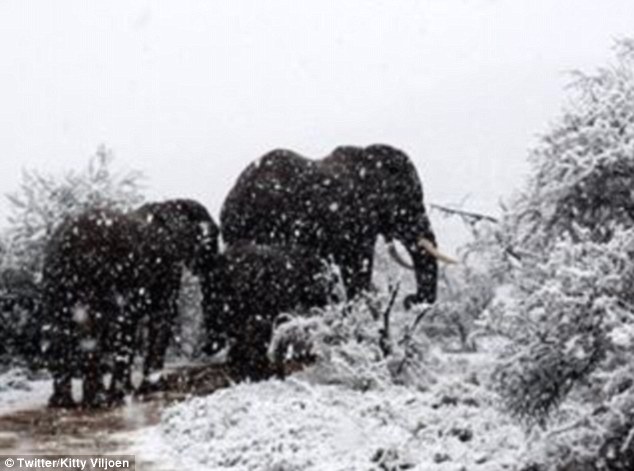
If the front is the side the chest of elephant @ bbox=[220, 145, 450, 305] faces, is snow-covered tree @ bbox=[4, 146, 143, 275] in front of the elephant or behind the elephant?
behind

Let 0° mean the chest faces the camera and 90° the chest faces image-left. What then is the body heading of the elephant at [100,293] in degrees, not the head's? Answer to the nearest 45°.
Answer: approximately 225°

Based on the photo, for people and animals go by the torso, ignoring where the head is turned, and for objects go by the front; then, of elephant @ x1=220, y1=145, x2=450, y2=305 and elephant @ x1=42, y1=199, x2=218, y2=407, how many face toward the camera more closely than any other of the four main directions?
0

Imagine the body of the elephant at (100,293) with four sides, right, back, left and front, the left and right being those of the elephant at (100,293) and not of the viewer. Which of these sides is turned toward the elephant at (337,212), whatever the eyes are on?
front

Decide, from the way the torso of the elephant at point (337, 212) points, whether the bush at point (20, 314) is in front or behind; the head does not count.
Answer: behind

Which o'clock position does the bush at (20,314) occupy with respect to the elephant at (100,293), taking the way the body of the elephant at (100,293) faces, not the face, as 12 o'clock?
the bush at (20,314) is roughly at 10 o'clock from the elephant at (100,293).

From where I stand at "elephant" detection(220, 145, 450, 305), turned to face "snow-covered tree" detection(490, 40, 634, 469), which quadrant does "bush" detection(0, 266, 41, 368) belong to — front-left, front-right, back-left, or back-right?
back-right

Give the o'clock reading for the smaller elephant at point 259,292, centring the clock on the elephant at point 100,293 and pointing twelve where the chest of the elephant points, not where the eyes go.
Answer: The smaller elephant is roughly at 1 o'clock from the elephant.

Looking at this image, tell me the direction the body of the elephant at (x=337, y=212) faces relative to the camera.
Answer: to the viewer's right

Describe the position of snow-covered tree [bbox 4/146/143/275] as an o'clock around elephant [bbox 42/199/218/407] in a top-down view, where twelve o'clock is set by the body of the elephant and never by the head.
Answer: The snow-covered tree is roughly at 10 o'clock from the elephant.
